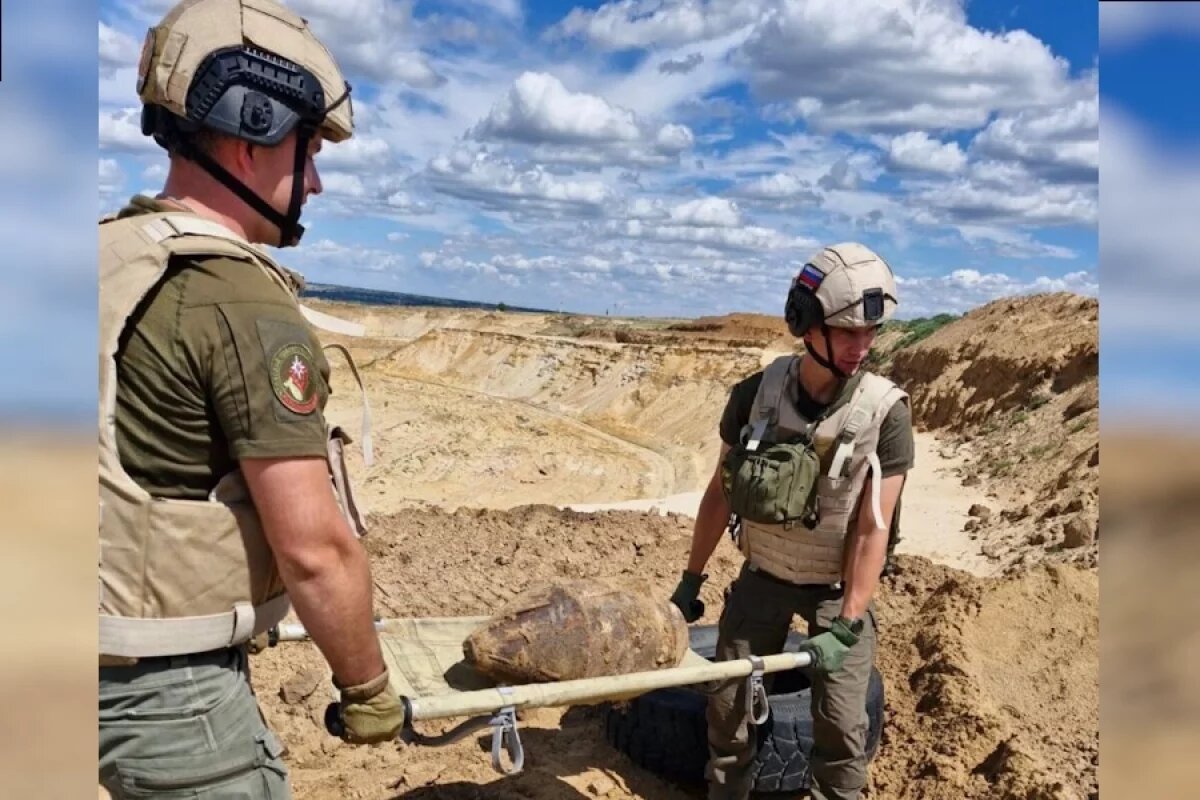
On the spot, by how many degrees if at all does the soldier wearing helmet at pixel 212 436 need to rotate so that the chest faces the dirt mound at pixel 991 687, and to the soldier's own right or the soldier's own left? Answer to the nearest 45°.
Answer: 0° — they already face it

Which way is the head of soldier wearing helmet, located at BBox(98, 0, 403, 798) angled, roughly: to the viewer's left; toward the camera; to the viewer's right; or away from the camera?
to the viewer's right

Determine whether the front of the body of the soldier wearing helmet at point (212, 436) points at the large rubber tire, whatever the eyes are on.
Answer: yes

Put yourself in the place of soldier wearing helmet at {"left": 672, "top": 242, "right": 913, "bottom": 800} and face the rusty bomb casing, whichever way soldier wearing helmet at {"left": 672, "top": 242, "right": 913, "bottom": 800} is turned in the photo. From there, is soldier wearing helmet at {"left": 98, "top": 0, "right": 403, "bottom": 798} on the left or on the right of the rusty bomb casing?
left

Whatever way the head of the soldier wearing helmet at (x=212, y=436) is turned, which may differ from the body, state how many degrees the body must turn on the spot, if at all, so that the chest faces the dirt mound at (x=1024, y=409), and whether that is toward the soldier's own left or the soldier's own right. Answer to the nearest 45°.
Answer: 0° — they already face it

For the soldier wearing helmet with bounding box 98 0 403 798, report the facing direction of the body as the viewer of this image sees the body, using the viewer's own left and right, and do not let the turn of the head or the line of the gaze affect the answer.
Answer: facing away from the viewer and to the right of the viewer

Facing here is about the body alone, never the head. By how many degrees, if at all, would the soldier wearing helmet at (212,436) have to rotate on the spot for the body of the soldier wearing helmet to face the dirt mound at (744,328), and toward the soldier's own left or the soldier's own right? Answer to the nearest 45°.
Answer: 0° — they already face it

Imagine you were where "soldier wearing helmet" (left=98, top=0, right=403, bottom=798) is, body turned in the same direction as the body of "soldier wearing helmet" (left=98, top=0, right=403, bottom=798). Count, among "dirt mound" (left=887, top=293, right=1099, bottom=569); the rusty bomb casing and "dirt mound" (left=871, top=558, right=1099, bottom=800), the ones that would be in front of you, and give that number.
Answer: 3

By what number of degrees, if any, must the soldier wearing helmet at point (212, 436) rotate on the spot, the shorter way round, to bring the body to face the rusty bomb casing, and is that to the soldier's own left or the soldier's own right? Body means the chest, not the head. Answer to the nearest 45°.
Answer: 0° — they already face it
